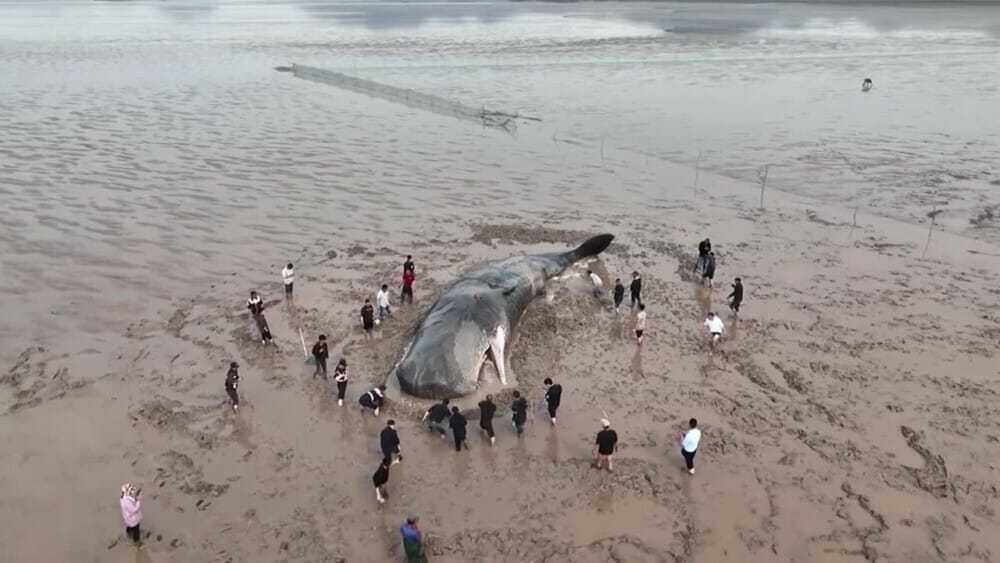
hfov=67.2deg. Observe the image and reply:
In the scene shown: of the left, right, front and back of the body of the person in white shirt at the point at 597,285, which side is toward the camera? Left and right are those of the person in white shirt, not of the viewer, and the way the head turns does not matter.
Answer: left

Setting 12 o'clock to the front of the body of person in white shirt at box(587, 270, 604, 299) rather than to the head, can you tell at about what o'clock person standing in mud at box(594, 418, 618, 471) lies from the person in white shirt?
The person standing in mud is roughly at 9 o'clock from the person in white shirt.

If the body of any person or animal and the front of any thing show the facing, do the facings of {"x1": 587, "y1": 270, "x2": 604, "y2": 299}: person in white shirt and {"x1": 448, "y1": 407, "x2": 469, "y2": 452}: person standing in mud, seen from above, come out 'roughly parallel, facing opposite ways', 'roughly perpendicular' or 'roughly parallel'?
roughly perpendicular

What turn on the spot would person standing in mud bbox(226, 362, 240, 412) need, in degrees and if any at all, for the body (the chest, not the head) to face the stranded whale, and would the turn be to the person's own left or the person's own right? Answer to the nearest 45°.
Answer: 0° — they already face it

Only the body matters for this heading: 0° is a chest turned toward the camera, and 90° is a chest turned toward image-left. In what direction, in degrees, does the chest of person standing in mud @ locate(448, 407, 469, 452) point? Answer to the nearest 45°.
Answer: approximately 180°

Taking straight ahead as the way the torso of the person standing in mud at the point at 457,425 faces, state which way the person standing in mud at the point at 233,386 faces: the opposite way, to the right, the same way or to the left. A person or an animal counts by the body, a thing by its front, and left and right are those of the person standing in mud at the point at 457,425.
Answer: to the right

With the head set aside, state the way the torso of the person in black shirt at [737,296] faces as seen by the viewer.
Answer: to the viewer's left

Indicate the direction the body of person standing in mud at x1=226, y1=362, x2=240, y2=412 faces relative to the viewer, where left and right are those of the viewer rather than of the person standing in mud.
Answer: facing to the right of the viewer

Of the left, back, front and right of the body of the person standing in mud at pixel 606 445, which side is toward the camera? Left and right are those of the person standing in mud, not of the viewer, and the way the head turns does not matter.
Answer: back

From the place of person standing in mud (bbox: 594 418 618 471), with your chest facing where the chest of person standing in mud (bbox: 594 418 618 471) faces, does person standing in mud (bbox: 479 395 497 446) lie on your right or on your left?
on your left

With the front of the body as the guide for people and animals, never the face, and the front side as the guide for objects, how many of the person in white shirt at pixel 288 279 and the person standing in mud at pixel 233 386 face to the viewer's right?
2
